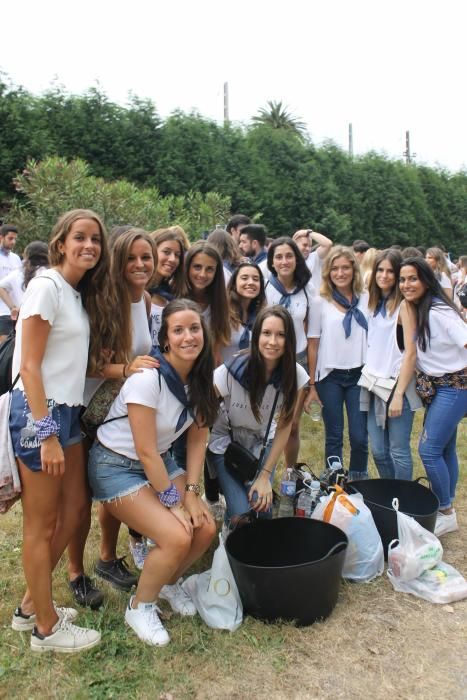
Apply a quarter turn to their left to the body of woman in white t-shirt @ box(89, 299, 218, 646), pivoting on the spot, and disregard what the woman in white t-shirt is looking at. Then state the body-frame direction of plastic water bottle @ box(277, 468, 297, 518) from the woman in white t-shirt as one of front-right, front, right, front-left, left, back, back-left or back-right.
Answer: front

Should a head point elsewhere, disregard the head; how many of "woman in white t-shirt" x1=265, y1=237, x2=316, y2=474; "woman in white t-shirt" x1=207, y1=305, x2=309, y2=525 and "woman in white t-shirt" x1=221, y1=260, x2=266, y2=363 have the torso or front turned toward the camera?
3

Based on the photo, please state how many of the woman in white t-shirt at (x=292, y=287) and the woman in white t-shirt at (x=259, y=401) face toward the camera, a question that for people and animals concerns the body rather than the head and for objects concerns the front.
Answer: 2

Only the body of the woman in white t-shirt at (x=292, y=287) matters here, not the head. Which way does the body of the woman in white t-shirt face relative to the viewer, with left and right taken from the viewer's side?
facing the viewer

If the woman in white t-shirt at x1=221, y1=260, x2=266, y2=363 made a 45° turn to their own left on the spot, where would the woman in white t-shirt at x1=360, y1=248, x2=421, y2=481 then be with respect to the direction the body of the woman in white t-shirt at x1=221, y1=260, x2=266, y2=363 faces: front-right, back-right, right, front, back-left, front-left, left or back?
front-left

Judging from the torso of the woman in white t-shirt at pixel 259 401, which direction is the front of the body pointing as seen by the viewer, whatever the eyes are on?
toward the camera

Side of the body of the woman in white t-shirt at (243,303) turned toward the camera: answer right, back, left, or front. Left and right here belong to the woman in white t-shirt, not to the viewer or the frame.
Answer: front

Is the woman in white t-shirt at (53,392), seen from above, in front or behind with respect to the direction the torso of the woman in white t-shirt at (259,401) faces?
in front

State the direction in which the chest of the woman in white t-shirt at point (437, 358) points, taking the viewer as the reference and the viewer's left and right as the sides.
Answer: facing the viewer and to the left of the viewer

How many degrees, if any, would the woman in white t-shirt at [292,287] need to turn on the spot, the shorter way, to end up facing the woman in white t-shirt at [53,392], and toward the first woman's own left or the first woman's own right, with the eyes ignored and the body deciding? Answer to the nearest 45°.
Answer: approximately 45° to the first woman's own right
